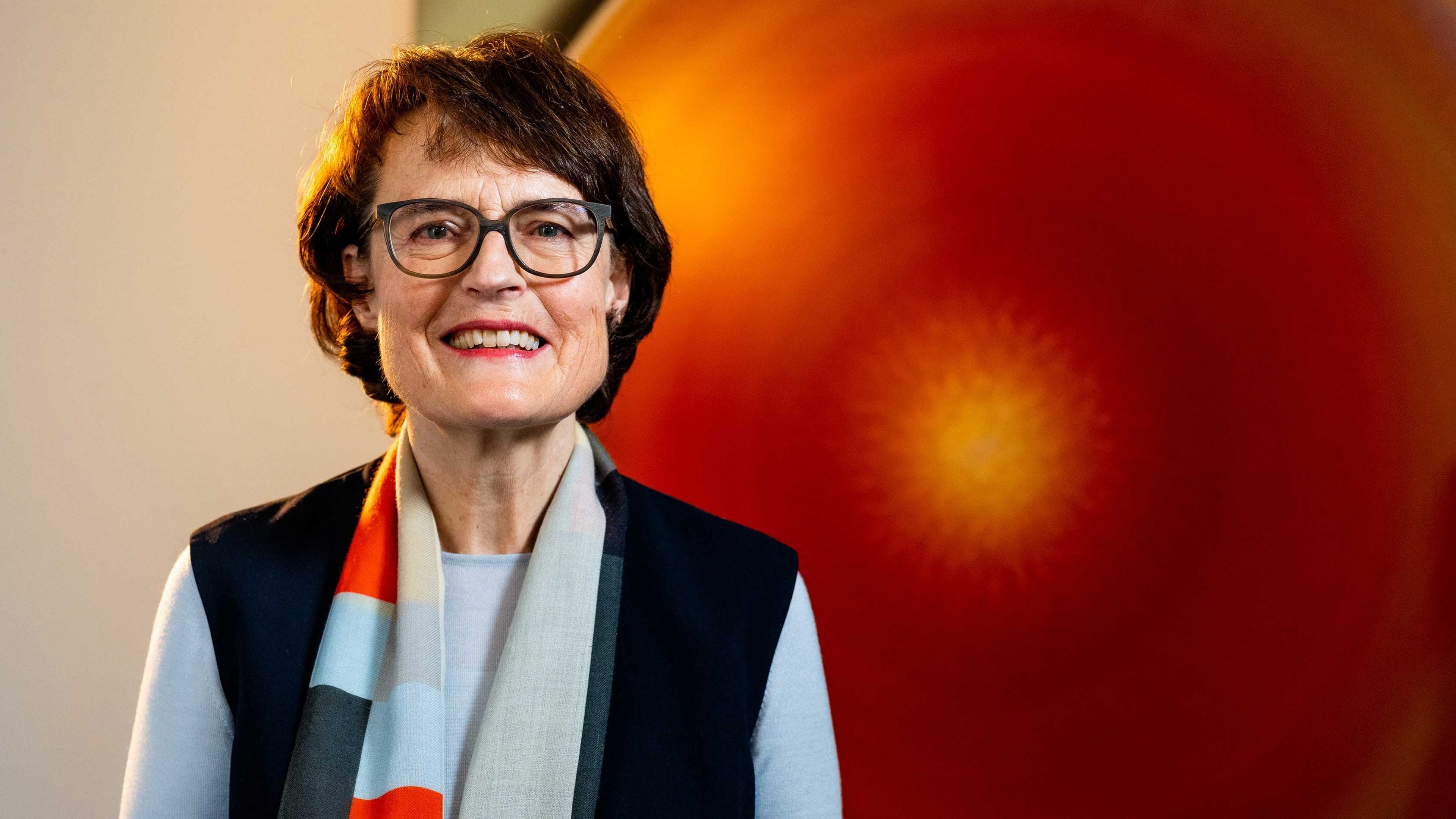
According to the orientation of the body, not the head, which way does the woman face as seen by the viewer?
toward the camera
